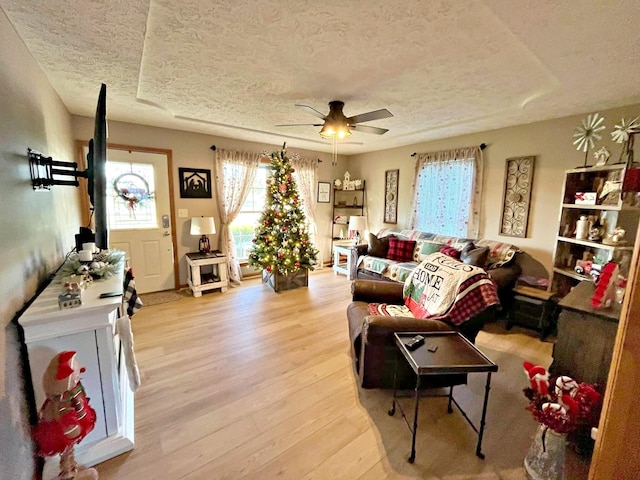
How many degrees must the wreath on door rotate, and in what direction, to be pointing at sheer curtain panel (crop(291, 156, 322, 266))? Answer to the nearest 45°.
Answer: approximately 90° to its left

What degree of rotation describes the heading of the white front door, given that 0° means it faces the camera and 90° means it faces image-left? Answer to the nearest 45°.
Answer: approximately 0°

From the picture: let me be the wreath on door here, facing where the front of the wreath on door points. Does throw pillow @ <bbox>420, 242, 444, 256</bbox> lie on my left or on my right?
on my left

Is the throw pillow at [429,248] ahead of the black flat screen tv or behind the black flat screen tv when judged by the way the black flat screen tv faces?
ahead

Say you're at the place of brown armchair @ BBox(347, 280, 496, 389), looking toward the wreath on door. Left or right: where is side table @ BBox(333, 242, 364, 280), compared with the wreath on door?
right

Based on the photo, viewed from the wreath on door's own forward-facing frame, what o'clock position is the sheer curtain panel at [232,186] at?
The sheer curtain panel is roughly at 9 o'clock from the wreath on door.

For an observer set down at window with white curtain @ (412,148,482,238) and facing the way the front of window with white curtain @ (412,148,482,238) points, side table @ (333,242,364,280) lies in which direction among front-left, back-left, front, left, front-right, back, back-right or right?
front-right

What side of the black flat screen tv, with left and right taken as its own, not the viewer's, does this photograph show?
right

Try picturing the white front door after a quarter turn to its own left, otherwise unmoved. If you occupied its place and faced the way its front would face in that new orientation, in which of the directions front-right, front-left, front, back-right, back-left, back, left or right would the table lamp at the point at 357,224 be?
front

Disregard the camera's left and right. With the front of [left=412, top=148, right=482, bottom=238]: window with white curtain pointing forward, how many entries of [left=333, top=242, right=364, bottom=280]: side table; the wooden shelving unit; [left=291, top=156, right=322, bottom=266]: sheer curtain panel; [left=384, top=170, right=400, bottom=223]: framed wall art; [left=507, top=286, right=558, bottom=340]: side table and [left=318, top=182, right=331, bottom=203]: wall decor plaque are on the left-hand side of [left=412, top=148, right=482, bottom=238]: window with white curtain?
2

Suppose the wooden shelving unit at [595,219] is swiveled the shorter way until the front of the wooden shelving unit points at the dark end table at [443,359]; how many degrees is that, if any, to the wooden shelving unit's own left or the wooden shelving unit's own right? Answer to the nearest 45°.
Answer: approximately 45° to the wooden shelving unit's own left
